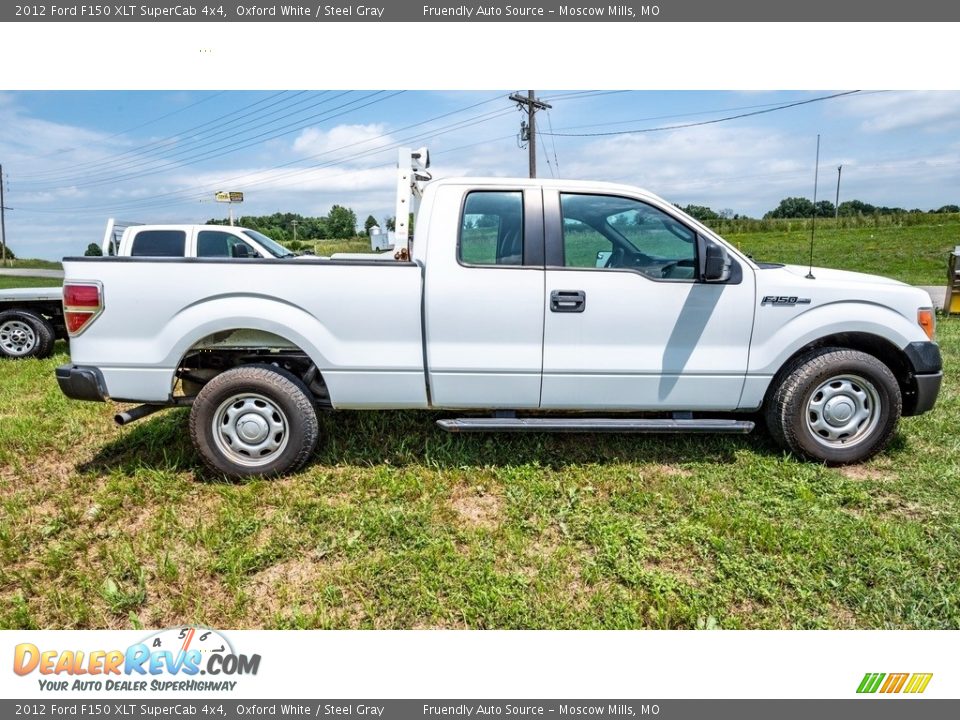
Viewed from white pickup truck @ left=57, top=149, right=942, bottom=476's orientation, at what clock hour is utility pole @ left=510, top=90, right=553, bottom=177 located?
The utility pole is roughly at 9 o'clock from the white pickup truck.

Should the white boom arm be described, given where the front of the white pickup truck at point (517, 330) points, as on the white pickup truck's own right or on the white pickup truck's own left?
on the white pickup truck's own left

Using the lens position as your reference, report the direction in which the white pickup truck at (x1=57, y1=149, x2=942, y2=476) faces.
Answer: facing to the right of the viewer

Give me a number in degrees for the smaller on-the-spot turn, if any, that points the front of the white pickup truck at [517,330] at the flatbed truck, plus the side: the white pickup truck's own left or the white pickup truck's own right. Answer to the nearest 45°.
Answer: approximately 135° to the white pickup truck's own left

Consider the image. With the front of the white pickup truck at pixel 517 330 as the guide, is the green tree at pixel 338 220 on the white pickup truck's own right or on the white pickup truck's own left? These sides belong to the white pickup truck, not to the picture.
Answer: on the white pickup truck's own left
